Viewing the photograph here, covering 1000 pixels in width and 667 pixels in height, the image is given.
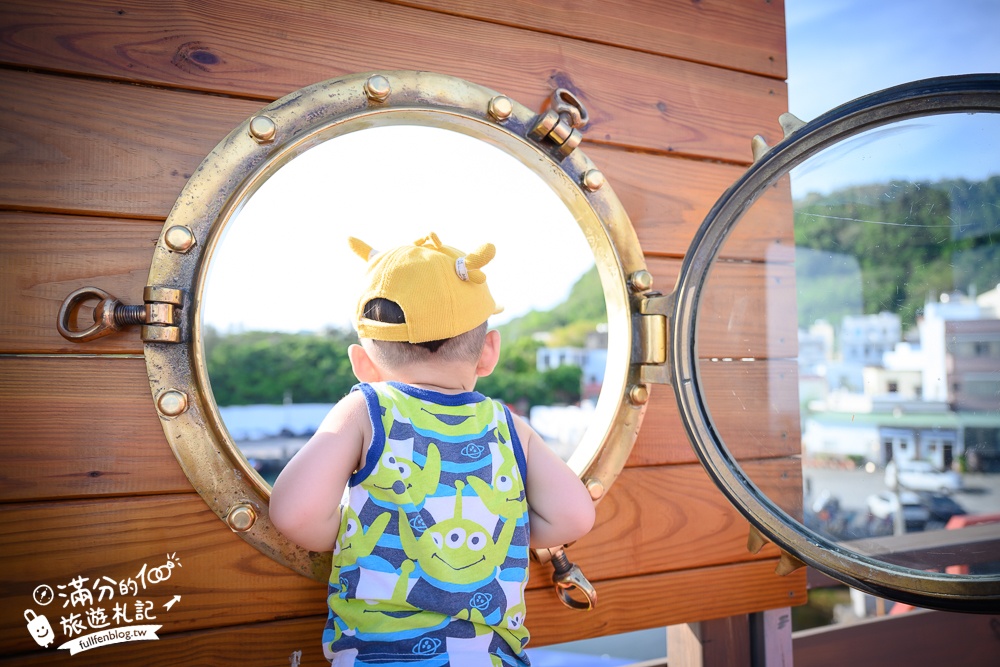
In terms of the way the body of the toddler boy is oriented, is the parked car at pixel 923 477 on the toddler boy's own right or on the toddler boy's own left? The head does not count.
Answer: on the toddler boy's own right

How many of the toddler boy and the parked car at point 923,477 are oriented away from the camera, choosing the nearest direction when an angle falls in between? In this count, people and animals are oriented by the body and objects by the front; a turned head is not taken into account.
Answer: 1

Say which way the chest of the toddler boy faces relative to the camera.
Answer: away from the camera
